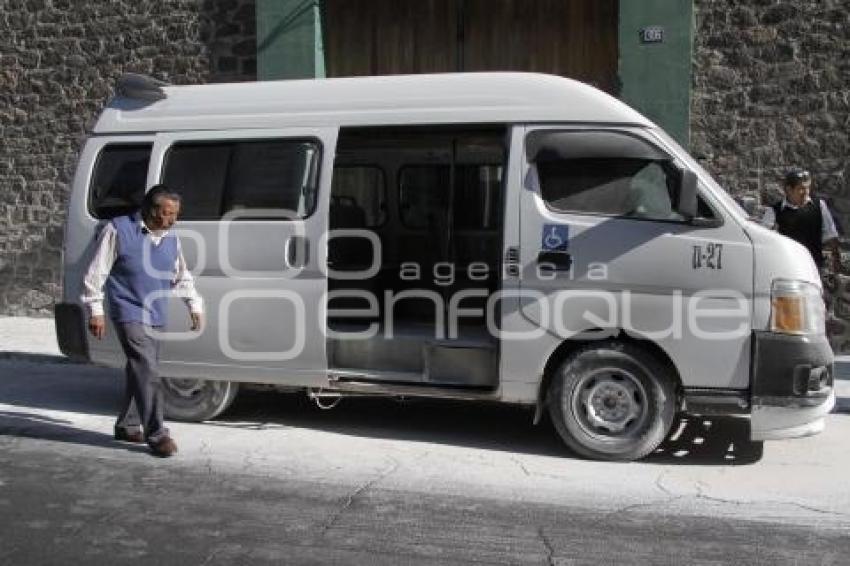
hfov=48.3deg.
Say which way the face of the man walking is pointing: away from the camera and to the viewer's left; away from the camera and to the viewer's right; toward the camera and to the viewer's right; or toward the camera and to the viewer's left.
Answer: toward the camera and to the viewer's right

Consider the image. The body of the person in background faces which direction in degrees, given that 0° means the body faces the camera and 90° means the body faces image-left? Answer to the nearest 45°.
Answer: approximately 0°

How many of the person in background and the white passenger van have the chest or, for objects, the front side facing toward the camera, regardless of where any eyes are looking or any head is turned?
1

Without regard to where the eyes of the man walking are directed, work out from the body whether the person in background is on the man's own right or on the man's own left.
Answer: on the man's own left

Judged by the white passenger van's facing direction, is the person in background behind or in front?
in front

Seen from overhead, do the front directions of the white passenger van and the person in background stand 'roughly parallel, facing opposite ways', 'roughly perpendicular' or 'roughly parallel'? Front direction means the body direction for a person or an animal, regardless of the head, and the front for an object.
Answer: roughly perpendicular

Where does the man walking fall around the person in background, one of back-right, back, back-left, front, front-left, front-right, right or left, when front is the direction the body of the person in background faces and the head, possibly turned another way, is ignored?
front-right

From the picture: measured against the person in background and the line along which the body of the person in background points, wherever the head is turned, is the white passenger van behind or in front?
in front

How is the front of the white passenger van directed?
to the viewer's right

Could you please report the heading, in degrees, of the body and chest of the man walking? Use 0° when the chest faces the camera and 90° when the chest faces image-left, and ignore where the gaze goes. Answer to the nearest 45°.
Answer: approximately 315°
